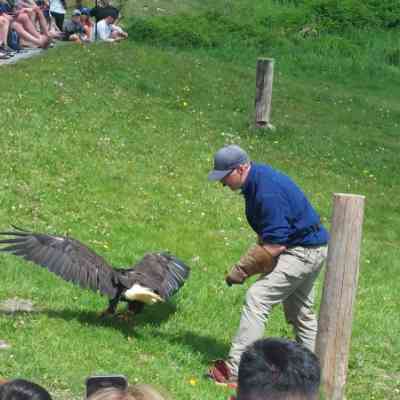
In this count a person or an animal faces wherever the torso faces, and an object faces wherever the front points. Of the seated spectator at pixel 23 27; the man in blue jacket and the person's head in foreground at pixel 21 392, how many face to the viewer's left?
1

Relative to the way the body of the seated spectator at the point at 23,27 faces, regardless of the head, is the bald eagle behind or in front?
in front

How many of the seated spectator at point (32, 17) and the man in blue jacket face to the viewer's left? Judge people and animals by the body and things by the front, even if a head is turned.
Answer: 1

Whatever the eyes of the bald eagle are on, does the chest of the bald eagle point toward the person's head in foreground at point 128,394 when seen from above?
no

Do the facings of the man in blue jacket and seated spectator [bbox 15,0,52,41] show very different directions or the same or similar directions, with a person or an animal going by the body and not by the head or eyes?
very different directions

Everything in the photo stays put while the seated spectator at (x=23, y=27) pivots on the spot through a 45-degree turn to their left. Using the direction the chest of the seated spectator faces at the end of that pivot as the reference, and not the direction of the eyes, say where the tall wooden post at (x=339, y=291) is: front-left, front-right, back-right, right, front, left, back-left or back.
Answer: right

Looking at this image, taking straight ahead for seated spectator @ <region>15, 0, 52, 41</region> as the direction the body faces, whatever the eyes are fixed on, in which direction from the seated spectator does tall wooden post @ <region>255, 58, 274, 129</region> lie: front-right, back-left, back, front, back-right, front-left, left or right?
front

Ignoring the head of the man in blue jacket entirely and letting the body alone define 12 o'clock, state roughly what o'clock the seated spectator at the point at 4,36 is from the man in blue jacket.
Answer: The seated spectator is roughly at 2 o'clock from the man in blue jacket.

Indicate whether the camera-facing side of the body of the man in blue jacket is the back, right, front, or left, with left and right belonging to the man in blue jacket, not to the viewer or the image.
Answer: left

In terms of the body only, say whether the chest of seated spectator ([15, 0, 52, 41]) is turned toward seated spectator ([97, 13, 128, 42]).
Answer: no

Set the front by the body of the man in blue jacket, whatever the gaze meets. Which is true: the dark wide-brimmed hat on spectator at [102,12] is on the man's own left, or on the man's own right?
on the man's own right

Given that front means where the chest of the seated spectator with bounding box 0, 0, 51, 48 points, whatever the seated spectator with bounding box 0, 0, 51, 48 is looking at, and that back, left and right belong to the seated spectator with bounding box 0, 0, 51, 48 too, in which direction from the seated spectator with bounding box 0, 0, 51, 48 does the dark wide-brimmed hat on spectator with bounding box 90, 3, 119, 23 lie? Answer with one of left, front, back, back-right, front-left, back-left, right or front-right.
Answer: left

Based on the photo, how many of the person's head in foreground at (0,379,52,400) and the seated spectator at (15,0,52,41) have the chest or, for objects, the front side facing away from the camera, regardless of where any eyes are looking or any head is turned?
1

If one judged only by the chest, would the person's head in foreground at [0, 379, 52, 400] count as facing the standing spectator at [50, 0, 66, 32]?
yes

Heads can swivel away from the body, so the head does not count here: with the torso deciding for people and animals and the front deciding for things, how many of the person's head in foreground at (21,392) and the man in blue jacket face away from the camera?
1

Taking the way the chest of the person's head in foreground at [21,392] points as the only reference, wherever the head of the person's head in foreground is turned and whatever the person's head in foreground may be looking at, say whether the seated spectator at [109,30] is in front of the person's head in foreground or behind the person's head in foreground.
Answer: in front

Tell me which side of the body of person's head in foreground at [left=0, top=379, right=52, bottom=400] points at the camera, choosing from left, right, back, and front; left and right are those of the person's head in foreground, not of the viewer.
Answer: back
